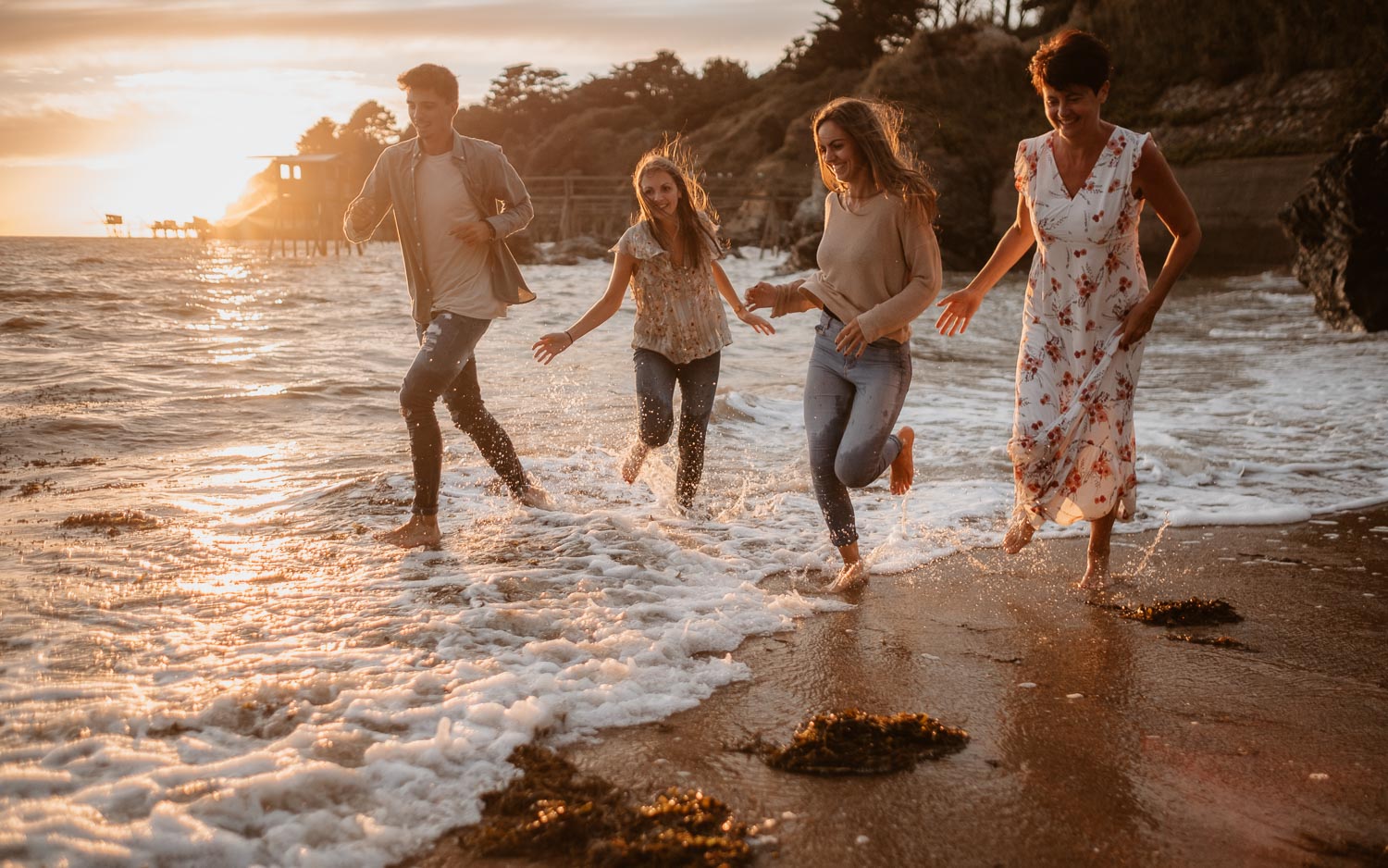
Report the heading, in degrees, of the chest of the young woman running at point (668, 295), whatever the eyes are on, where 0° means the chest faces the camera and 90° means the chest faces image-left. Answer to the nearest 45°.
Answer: approximately 0°

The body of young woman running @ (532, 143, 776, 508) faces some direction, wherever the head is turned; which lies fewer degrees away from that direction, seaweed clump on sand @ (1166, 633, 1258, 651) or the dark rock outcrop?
the seaweed clump on sand

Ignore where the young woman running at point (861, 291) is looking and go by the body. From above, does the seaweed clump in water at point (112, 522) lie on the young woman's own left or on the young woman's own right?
on the young woman's own right

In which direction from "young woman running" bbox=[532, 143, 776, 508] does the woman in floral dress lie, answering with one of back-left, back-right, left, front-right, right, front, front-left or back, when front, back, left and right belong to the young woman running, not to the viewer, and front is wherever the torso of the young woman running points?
front-left

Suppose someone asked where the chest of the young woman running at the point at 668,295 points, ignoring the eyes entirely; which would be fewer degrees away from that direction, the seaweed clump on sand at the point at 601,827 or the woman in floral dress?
the seaweed clump on sand

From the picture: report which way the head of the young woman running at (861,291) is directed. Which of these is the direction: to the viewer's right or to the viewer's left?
to the viewer's left

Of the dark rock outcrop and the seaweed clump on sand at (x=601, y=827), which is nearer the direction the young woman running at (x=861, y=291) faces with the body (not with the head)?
the seaweed clump on sand
